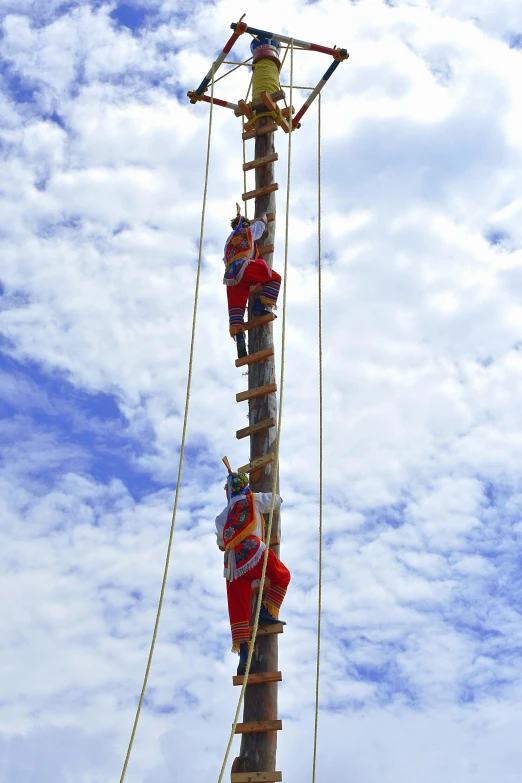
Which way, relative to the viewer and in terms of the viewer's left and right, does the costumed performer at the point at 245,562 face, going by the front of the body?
facing away from the viewer and to the right of the viewer

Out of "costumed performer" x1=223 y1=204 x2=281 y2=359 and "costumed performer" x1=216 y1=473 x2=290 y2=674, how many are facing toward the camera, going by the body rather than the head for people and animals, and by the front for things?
0

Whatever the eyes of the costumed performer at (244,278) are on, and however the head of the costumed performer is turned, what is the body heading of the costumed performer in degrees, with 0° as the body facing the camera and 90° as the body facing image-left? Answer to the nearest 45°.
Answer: approximately 225°

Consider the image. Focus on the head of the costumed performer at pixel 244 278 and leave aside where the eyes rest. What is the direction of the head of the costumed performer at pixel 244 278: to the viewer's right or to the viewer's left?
to the viewer's right
